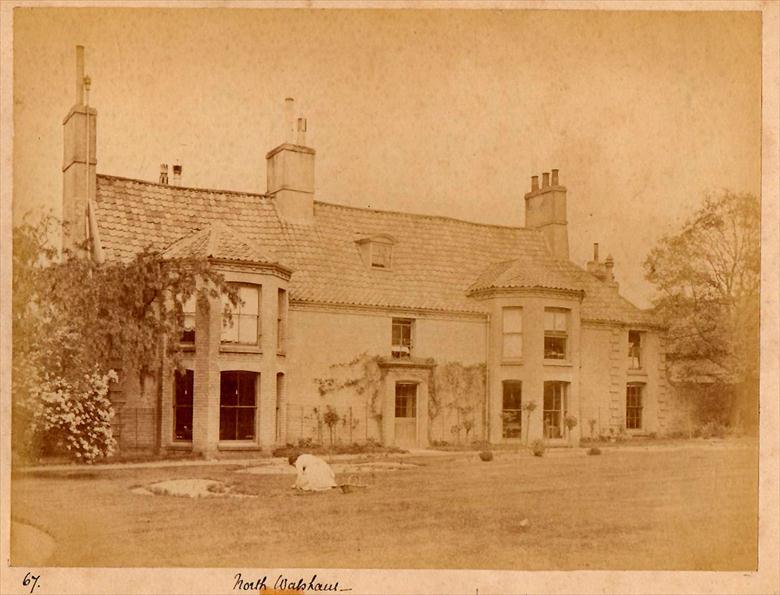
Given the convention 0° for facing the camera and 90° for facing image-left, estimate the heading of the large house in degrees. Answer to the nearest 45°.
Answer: approximately 315°

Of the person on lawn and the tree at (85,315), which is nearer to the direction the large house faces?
the person on lawn

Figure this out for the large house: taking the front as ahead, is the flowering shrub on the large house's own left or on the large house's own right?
on the large house's own right
